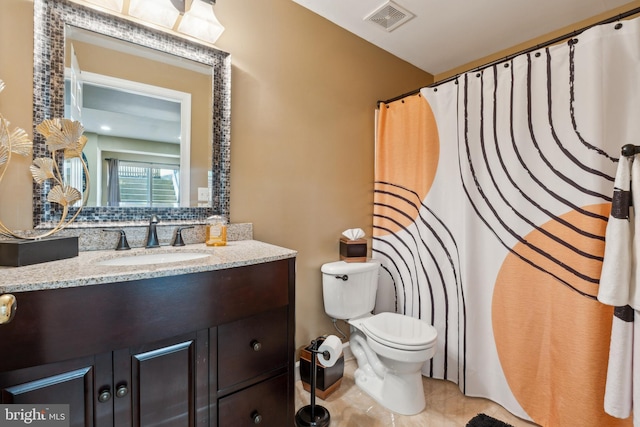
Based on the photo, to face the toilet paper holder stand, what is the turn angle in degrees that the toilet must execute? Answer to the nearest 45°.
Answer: approximately 90° to its right

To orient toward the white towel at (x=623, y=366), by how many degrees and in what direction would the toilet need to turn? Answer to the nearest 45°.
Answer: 0° — it already faces it

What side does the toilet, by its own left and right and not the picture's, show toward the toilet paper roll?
right

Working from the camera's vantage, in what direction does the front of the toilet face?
facing the viewer and to the right of the viewer
